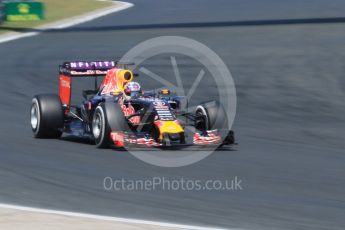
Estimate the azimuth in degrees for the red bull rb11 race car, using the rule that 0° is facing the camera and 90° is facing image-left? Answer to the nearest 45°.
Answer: approximately 315°
